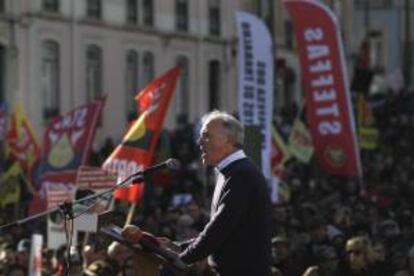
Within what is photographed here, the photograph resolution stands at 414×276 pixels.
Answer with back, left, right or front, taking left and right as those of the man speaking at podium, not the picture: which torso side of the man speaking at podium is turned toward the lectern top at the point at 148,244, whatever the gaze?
front

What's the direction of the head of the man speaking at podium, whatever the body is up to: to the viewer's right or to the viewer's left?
to the viewer's left

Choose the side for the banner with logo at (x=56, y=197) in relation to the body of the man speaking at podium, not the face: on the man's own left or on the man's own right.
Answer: on the man's own right

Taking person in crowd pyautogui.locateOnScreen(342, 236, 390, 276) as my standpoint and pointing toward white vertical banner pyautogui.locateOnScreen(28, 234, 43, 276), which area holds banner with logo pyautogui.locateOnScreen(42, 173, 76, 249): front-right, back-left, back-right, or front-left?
front-right

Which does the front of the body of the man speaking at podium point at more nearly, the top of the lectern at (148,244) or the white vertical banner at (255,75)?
the top of the lectern

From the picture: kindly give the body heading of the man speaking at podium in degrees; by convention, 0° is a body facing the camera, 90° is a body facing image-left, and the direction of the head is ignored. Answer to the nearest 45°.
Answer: approximately 90°
